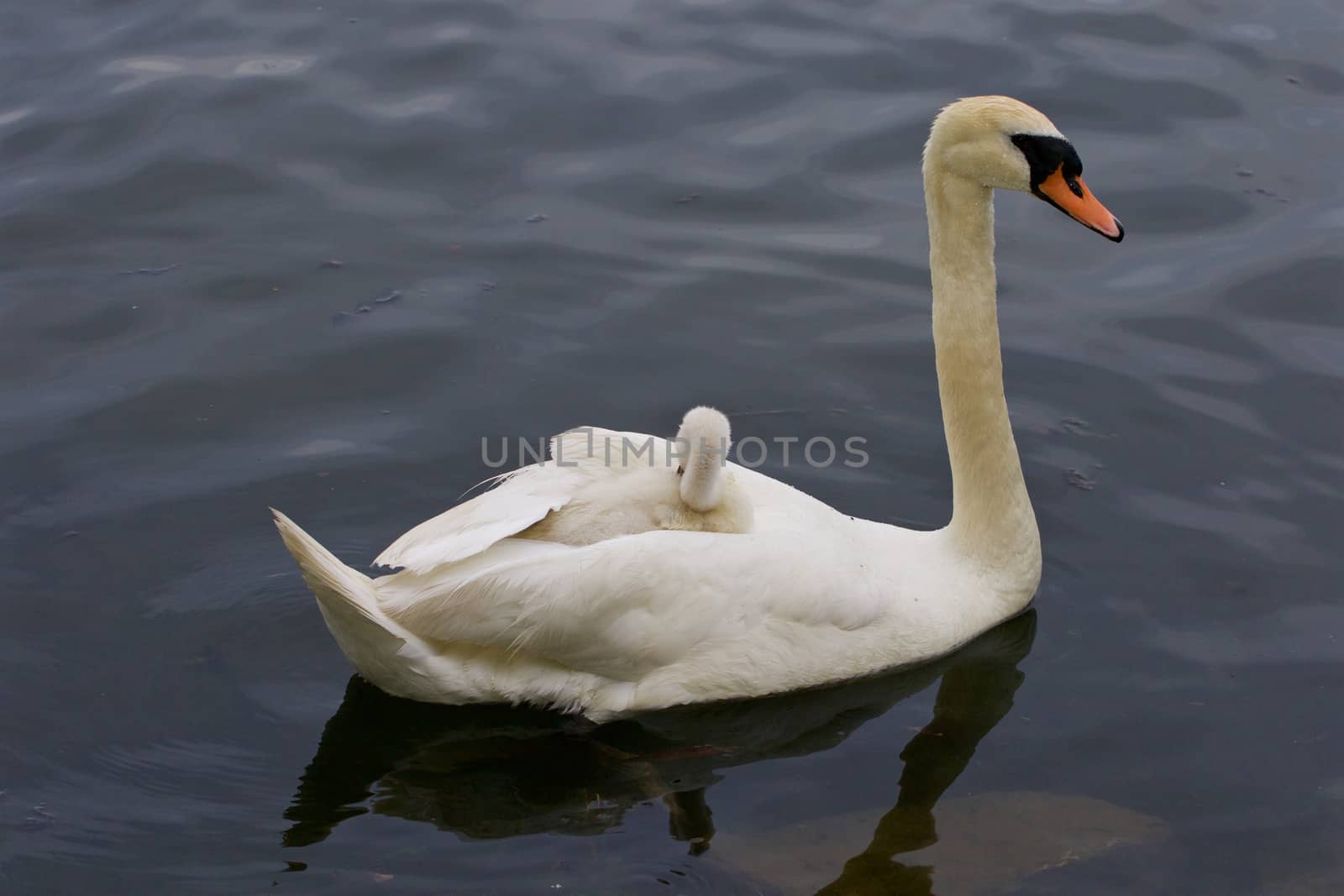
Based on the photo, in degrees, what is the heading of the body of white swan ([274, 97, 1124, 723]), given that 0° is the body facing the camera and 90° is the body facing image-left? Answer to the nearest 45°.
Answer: approximately 270°
